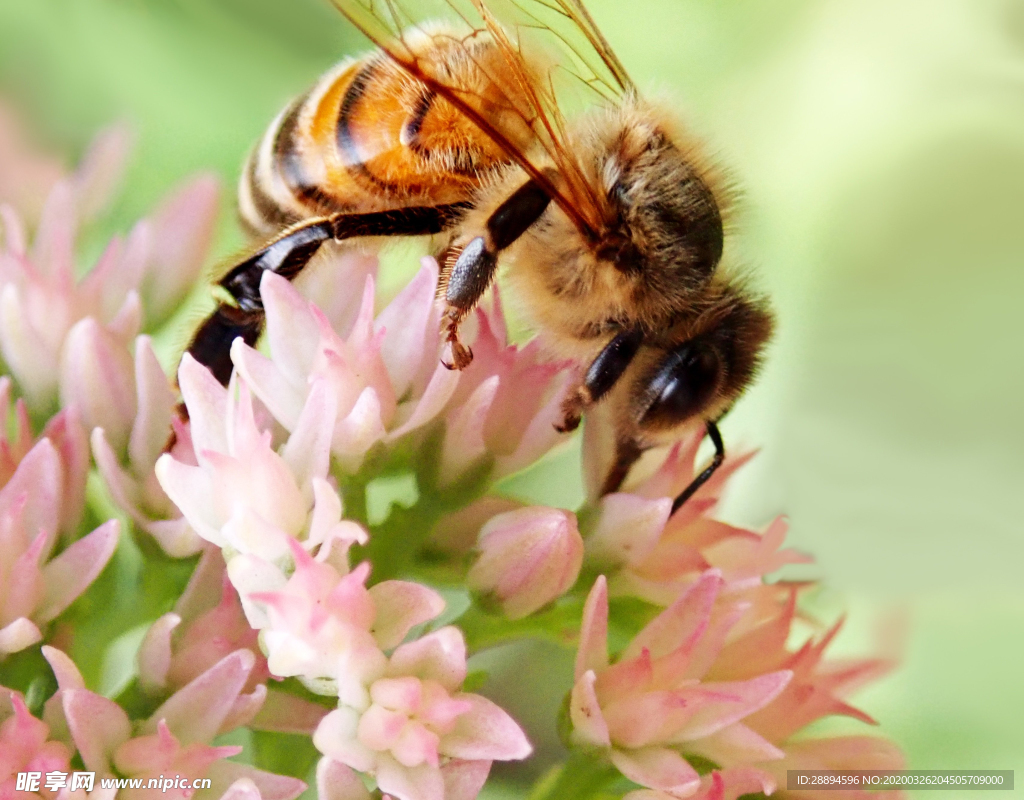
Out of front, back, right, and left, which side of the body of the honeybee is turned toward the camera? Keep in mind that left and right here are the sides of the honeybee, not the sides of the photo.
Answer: right
